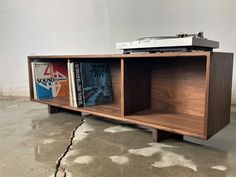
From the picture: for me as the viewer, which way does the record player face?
facing the viewer and to the left of the viewer

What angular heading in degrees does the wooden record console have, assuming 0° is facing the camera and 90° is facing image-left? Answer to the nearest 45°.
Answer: approximately 45°

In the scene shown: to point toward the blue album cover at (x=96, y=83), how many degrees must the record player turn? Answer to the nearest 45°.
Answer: approximately 90° to its right
